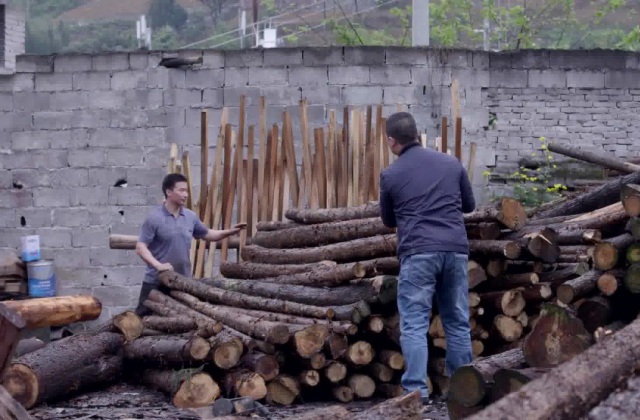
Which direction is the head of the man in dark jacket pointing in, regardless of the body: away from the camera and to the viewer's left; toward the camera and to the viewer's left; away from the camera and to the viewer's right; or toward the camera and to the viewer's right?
away from the camera and to the viewer's left

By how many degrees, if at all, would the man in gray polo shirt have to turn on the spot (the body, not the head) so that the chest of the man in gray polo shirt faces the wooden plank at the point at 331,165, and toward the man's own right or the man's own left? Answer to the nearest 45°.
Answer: approximately 90° to the man's own left

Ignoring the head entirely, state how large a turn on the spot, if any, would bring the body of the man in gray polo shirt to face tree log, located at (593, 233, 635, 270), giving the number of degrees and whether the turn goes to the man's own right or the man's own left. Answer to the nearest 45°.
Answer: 0° — they already face it

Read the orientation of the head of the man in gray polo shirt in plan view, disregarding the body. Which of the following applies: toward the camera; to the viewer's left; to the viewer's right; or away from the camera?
to the viewer's right

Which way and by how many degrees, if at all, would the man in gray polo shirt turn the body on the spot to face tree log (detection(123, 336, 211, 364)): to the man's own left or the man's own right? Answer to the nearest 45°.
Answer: approximately 45° to the man's own right

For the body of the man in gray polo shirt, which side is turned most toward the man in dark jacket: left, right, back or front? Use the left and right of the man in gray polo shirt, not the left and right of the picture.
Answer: front

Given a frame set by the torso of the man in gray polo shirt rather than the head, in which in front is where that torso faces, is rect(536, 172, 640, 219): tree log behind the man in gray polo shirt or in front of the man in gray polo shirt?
in front

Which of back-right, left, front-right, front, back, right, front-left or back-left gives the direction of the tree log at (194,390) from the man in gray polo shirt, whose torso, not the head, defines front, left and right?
front-right

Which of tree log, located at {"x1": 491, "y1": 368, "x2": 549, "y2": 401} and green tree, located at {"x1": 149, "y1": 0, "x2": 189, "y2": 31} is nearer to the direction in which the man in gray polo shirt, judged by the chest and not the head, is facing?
the tree log

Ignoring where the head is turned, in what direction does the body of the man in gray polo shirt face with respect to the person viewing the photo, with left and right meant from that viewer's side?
facing the viewer and to the right of the viewer

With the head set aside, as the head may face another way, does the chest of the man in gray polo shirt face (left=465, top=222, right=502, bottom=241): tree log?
yes
